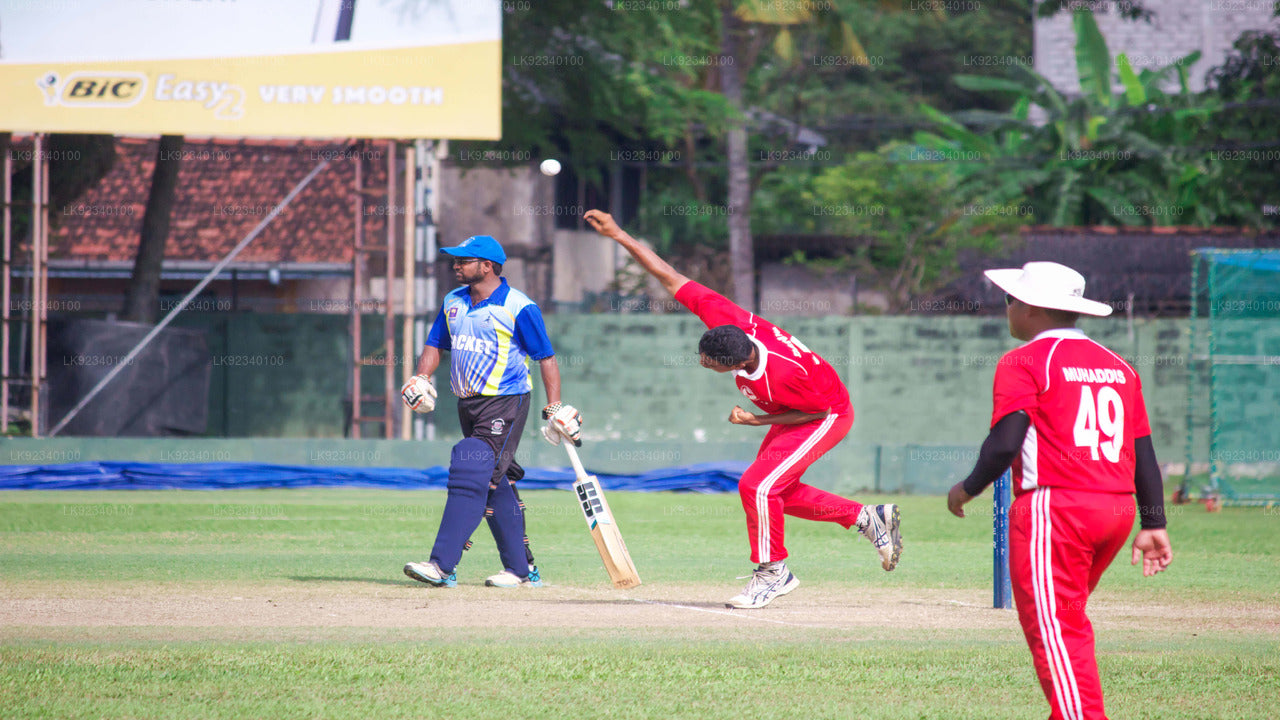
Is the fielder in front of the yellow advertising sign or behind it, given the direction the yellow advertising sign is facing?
in front

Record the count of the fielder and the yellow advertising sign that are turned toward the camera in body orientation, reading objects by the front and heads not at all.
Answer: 1

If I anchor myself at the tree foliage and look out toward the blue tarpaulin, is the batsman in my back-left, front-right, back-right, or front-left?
front-left

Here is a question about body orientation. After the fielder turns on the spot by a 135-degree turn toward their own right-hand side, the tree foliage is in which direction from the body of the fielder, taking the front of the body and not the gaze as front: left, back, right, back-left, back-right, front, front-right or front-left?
left

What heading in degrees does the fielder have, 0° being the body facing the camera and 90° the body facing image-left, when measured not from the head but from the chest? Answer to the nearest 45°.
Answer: approximately 135°

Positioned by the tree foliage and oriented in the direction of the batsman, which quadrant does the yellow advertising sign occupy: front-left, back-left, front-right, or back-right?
front-right

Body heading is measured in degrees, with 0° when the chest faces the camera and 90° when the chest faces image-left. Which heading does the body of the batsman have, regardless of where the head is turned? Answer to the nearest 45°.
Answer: approximately 45°

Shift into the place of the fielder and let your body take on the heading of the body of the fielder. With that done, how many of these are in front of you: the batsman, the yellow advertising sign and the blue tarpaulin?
3

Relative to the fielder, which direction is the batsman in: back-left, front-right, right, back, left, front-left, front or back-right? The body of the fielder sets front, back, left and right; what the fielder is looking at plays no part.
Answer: front

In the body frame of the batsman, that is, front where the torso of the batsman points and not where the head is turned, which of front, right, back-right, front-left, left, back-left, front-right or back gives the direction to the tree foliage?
back

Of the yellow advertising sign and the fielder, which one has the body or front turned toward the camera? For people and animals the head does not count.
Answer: the yellow advertising sign

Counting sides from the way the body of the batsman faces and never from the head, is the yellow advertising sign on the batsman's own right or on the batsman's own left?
on the batsman's own right

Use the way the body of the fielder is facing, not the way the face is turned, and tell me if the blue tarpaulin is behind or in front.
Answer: in front

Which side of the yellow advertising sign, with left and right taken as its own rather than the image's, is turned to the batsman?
front

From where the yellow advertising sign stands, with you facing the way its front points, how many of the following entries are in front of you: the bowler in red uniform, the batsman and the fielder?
3

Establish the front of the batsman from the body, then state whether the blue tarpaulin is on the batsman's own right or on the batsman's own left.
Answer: on the batsman's own right

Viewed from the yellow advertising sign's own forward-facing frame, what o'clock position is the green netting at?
The green netting is roughly at 10 o'clock from the yellow advertising sign.

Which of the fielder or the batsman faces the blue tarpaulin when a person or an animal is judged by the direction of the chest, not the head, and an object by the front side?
the fielder

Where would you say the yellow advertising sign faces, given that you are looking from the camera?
facing the viewer
